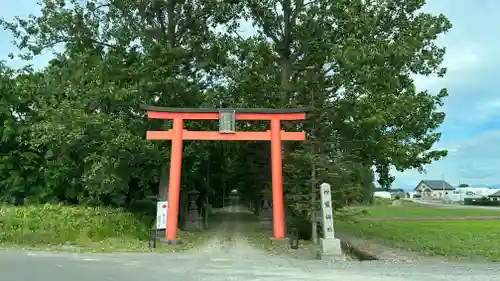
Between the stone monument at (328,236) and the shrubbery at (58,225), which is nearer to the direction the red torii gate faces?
the stone monument

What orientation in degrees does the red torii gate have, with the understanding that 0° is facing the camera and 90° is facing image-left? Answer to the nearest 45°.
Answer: approximately 0°

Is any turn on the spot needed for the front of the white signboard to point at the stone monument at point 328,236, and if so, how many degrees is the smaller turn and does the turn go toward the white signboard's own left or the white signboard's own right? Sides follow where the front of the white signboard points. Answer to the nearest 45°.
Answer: approximately 45° to the white signboard's own left

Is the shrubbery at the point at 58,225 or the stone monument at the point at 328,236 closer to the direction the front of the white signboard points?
the stone monument

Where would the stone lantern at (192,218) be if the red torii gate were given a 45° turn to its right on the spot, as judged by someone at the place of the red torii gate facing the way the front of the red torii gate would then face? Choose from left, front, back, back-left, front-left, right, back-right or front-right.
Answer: back-right

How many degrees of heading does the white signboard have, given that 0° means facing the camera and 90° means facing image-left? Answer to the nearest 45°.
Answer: approximately 0°

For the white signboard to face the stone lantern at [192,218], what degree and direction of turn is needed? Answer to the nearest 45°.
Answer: approximately 180°
